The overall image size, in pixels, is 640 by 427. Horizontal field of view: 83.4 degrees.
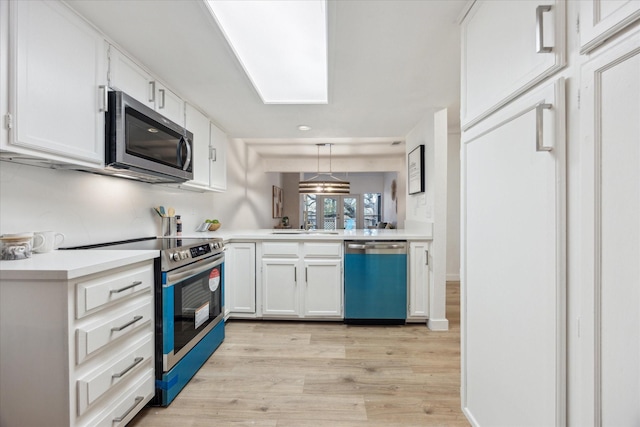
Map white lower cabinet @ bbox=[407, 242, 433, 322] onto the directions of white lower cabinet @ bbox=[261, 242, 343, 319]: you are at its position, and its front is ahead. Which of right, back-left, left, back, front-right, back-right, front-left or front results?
left

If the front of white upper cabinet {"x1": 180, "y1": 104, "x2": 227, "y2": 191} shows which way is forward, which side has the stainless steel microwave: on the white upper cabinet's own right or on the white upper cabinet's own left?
on the white upper cabinet's own right

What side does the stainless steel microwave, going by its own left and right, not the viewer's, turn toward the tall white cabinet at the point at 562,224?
front

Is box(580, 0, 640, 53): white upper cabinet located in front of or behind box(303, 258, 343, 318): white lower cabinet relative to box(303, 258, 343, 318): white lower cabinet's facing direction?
in front

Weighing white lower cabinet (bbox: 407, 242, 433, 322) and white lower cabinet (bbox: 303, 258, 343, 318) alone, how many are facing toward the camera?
2

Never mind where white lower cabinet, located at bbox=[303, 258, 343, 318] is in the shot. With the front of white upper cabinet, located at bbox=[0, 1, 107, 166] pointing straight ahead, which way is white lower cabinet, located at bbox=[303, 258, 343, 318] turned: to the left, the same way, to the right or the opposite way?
to the right

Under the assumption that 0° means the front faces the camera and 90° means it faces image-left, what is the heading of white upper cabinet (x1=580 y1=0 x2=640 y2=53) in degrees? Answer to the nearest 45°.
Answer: approximately 45°

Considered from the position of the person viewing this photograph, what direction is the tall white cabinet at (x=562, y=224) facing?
facing the viewer and to the left of the viewer

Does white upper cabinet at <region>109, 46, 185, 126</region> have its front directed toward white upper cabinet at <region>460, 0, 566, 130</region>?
yes

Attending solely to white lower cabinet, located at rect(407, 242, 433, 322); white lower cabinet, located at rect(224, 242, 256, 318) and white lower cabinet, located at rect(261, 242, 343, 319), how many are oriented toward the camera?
3

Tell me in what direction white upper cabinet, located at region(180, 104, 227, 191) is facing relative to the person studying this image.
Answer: facing the viewer and to the right of the viewer

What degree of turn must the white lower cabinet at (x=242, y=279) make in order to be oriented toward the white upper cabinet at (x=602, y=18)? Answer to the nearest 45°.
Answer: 0° — it already faces it

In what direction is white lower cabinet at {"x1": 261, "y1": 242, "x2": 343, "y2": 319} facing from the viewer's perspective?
toward the camera

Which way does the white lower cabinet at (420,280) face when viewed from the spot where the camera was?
facing the viewer
